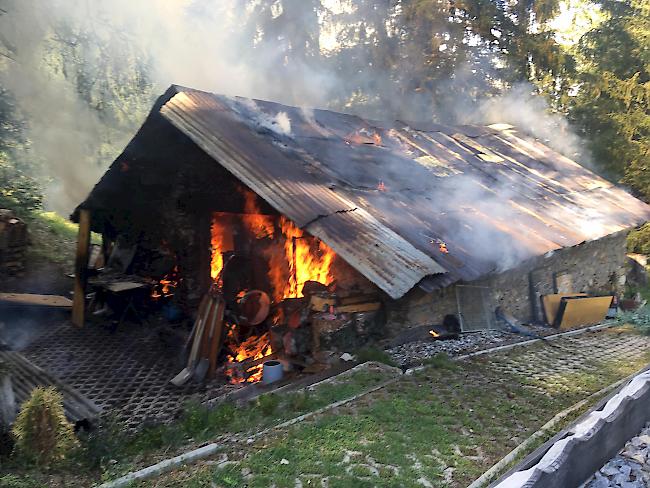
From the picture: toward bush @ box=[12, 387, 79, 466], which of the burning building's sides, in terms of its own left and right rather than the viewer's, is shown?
front

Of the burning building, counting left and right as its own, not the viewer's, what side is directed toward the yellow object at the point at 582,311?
left

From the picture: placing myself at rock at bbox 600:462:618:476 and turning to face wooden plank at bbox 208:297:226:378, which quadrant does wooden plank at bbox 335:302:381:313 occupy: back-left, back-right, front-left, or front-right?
front-right

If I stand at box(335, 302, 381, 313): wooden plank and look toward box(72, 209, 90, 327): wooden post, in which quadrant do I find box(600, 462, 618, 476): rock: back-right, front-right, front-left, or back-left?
back-left

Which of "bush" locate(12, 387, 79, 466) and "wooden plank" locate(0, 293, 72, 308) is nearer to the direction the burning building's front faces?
the bush

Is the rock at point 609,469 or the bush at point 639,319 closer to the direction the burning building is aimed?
the rock

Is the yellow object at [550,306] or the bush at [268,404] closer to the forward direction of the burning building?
the bush

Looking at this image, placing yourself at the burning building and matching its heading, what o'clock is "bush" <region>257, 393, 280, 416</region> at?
The bush is roughly at 11 o'clock from the burning building.

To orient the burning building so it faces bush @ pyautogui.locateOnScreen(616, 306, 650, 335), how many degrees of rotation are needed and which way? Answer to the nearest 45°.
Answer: approximately 135° to its left

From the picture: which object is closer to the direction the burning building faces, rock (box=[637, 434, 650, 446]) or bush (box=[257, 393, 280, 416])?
the bush

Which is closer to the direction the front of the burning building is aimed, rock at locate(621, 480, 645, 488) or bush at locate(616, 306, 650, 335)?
the rock

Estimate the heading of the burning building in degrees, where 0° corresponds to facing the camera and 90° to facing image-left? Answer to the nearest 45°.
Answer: approximately 45°
